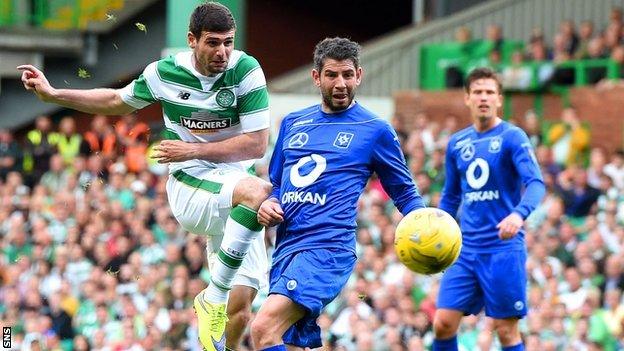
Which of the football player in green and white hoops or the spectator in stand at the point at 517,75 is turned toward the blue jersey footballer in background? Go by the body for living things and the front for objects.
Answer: the spectator in stand

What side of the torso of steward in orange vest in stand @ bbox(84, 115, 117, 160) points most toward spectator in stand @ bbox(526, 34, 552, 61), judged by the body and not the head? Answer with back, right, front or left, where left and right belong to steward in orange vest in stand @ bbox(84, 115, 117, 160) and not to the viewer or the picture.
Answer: left

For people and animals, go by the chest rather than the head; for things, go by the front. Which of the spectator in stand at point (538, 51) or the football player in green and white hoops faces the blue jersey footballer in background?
the spectator in stand

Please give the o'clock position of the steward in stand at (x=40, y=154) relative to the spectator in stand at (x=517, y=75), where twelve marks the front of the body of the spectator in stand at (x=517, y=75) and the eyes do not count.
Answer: the steward in stand at (x=40, y=154) is roughly at 3 o'clock from the spectator in stand at (x=517, y=75).

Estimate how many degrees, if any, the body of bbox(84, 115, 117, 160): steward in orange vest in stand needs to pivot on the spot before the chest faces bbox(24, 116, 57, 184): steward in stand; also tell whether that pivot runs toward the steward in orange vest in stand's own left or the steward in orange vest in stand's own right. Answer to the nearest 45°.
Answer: approximately 135° to the steward in orange vest in stand's own right

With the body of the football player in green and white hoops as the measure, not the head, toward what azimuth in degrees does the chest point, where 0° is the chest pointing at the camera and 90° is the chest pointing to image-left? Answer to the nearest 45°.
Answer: approximately 0°

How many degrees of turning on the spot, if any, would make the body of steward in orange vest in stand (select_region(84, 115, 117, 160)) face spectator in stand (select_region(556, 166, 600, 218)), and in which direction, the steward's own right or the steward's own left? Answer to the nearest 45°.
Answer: approximately 45° to the steward's own left
